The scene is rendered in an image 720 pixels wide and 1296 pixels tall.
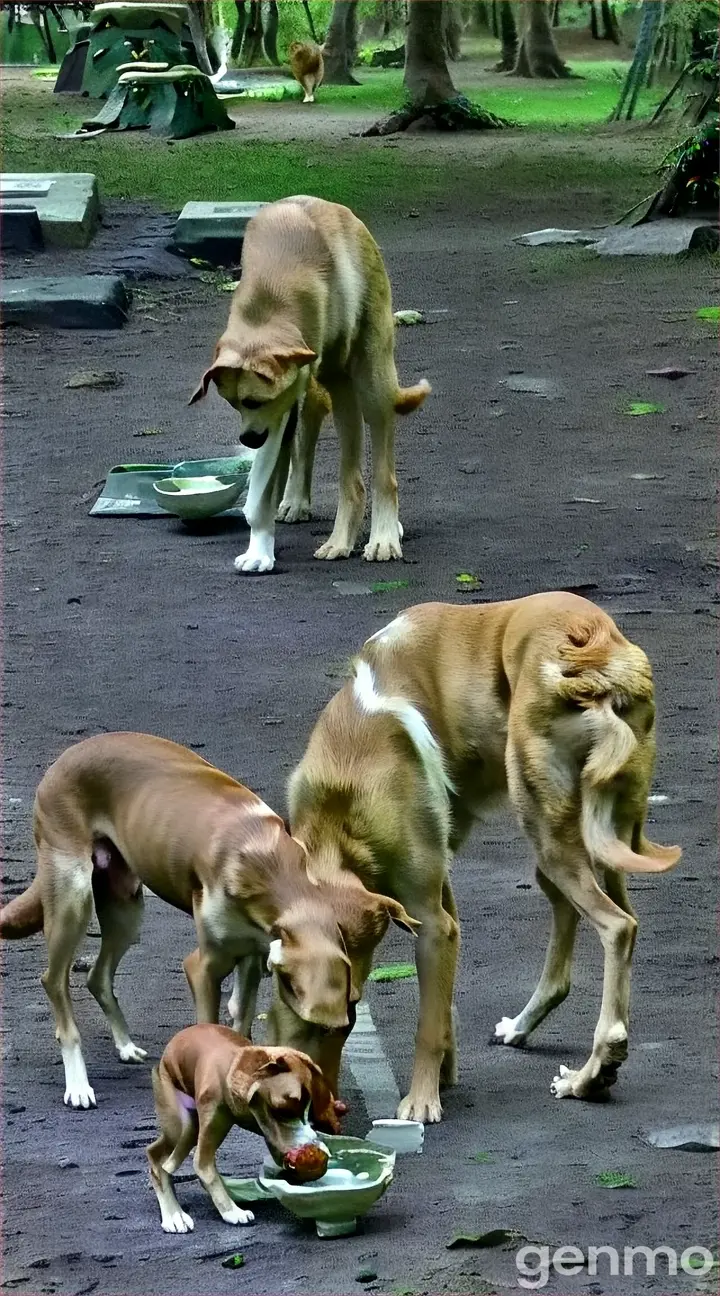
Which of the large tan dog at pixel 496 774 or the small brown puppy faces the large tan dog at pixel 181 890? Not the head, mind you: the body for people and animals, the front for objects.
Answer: the large tan dog at pixel 496 774

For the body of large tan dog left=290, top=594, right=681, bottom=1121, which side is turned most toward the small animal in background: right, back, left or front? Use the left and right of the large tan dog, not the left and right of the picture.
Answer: right

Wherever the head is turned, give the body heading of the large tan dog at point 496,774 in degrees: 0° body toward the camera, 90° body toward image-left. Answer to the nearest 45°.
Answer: approximately 90°

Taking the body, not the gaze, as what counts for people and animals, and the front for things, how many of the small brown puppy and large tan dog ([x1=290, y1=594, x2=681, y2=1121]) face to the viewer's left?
1

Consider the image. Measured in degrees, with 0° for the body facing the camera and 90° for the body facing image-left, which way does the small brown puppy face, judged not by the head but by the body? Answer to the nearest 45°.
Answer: approximately 315°

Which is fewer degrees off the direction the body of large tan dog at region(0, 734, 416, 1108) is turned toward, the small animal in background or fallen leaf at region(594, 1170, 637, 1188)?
the fallen leaf

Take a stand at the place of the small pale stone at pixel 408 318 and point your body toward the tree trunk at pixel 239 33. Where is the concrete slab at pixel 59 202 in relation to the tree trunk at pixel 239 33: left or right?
left

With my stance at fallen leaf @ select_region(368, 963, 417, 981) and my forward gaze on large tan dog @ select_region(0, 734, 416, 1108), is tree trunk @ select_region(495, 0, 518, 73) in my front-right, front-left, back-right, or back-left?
back-right

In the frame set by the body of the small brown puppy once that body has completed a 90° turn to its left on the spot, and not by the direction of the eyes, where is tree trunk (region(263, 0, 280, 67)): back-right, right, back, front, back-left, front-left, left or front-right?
front-left

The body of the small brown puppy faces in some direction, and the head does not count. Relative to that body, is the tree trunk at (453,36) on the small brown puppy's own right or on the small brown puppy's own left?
on the small brown puppy's own left

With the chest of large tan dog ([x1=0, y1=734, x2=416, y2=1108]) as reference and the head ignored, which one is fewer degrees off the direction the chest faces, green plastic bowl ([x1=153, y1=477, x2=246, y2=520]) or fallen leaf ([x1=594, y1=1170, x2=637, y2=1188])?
the fallen leaf

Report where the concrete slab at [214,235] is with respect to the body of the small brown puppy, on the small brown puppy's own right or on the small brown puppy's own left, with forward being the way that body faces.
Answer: on the small brown puppy's own left

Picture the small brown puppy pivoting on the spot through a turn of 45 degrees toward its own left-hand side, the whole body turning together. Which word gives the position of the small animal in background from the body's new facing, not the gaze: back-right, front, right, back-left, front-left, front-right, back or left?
left
